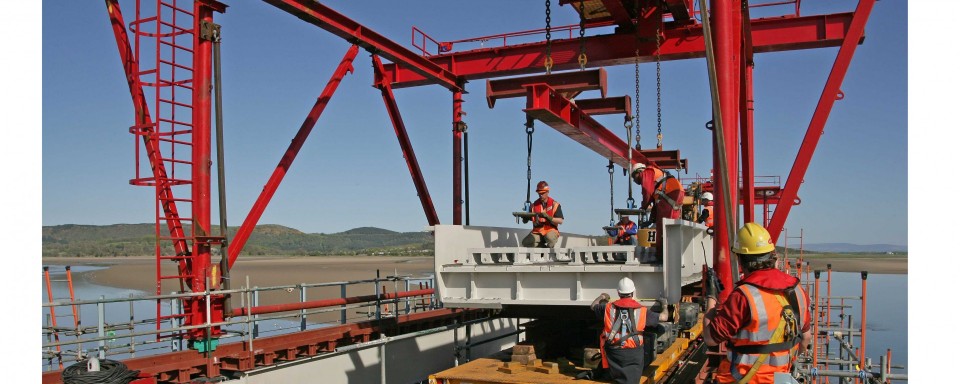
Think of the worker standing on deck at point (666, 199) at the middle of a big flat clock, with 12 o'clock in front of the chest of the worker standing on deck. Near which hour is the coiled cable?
The coiled cable is roughly at 11 o'clock from the worker standing on deck.

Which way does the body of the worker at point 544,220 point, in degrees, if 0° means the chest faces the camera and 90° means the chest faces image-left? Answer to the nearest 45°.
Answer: approximately 45°

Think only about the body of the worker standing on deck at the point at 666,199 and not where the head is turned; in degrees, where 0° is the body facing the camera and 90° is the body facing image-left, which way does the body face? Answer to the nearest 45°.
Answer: approximately 90°

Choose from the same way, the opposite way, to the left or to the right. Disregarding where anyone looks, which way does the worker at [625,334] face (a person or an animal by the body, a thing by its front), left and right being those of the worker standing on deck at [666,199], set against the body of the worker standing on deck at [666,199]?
to the right

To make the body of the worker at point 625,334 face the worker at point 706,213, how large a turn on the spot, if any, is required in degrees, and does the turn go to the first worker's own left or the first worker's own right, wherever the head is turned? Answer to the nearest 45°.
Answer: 0° — they already face them

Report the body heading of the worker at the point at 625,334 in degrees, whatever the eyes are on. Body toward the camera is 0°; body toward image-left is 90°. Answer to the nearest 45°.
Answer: approximately 180°

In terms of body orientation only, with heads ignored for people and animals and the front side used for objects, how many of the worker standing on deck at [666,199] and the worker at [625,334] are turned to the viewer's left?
1

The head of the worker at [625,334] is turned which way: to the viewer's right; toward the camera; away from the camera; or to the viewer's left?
away from the camera

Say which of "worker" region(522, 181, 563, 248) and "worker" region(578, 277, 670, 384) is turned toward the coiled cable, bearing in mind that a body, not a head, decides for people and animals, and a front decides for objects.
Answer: "worker" region(522, 181, 563, 248)

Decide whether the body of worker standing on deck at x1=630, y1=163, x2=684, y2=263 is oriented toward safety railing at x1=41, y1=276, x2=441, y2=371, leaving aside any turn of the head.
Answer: yes
